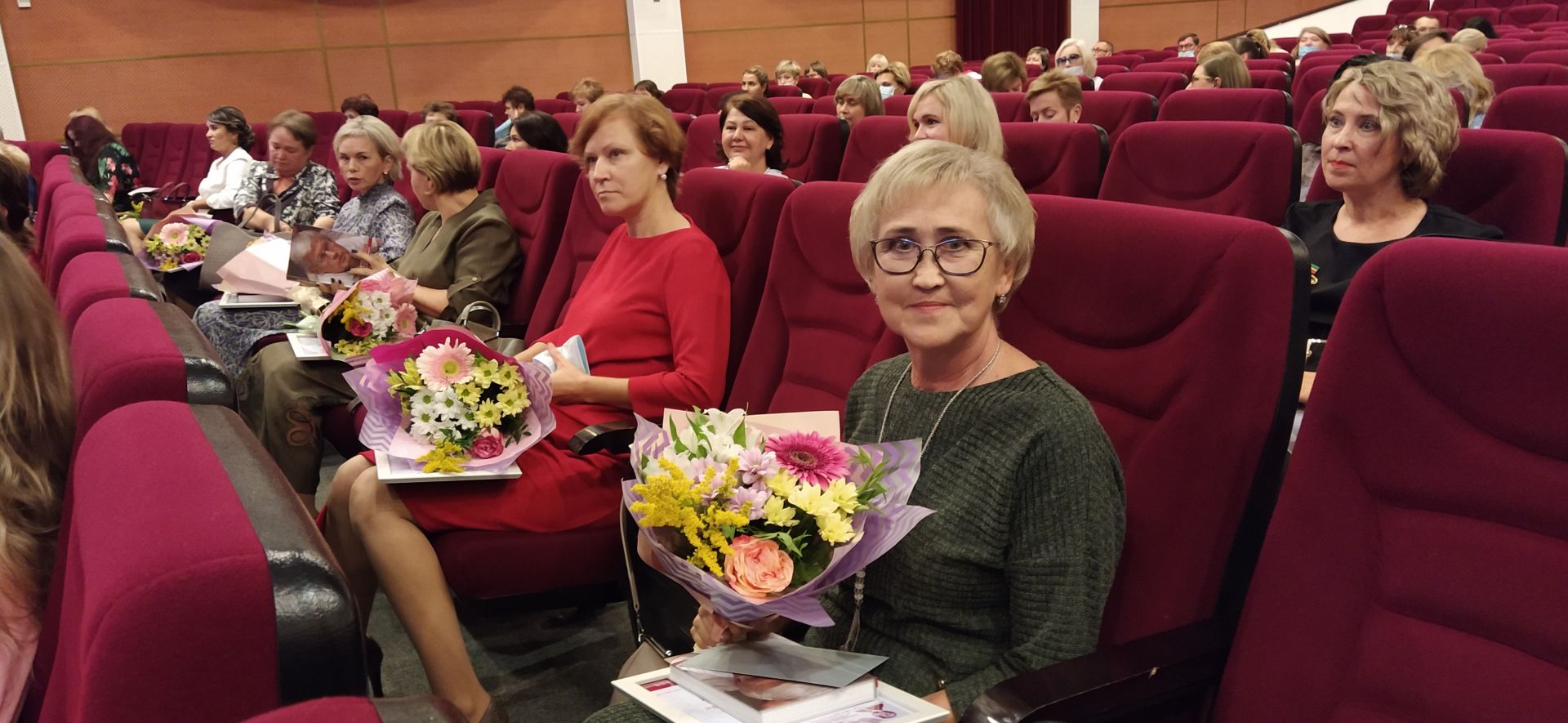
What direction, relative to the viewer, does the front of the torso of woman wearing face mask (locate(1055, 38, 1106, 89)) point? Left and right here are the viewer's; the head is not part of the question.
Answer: facing the viewer and to the left of the viewer

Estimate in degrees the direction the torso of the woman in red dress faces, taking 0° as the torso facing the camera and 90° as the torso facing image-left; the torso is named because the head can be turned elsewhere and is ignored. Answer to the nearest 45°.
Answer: approximately 45°

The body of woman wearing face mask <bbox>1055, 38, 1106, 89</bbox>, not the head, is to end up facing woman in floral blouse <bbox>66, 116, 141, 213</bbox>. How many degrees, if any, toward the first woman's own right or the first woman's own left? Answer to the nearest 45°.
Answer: approximately 45° to the first woman's own right

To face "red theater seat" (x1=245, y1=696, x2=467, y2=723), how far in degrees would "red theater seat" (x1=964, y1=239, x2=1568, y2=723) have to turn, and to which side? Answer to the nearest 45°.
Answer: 0° — it already faces it

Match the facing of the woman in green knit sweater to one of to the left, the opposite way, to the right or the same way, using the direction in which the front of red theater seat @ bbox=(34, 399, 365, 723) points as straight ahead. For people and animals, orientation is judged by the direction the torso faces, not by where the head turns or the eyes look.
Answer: the same way

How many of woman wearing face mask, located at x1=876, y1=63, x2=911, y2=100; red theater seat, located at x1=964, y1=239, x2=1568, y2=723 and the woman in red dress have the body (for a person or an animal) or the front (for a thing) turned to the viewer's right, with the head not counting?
0

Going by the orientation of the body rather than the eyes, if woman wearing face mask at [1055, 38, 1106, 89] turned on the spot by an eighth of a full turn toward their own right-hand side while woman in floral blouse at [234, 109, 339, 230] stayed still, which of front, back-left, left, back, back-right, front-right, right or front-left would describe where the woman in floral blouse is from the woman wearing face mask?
front-left

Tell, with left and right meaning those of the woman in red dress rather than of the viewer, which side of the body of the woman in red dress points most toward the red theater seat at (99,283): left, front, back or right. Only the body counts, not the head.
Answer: front

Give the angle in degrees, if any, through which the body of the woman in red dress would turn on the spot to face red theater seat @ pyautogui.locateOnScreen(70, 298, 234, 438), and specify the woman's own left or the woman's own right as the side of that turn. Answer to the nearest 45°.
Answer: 0° — they already face it

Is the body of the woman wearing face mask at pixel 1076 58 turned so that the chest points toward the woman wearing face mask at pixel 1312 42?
no

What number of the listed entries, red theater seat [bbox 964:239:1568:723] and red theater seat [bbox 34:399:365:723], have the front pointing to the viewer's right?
0

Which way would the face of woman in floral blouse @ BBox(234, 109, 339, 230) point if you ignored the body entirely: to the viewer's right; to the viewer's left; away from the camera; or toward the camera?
toward the camera

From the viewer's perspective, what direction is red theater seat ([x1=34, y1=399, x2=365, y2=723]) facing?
to the viewer's left

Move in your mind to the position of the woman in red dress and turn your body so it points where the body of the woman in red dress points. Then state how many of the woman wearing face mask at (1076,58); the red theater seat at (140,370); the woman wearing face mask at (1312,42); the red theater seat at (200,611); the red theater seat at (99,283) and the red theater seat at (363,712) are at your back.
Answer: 2

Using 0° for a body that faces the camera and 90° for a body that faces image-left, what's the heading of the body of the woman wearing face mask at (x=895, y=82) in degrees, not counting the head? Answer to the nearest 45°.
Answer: approximately 45°

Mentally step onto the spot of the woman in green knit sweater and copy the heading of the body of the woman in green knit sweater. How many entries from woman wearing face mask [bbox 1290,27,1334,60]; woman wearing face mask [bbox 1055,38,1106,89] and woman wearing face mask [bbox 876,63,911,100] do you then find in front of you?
0
